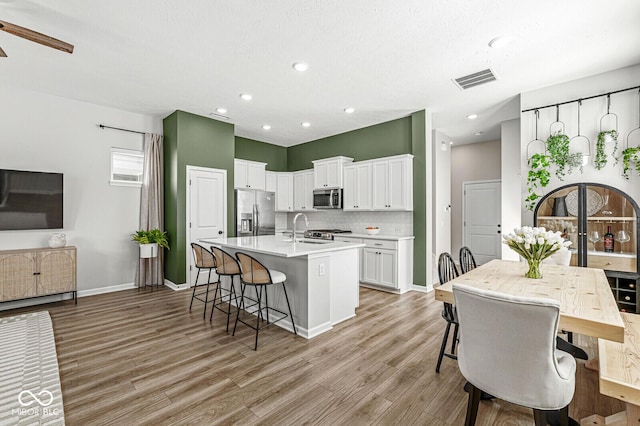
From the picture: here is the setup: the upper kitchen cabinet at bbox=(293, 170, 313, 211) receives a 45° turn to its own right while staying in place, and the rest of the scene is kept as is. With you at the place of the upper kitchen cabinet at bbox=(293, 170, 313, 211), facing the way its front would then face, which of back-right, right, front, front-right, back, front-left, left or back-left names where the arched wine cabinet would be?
back-left

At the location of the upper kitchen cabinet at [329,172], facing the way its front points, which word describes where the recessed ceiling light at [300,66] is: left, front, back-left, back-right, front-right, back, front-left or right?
front-left

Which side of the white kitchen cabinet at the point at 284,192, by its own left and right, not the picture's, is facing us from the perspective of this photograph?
front

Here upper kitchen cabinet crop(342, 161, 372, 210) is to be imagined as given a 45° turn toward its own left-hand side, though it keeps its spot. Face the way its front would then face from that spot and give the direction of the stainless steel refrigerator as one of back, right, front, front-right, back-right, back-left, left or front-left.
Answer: right

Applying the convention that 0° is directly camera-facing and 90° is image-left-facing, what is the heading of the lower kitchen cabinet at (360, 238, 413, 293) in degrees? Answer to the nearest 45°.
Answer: approximately 45°

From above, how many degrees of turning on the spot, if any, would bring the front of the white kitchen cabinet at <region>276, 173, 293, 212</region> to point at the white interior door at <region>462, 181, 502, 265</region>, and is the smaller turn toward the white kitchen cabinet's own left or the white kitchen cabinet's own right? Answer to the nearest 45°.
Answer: approximately 90° to the white kitchen cabinet's own left

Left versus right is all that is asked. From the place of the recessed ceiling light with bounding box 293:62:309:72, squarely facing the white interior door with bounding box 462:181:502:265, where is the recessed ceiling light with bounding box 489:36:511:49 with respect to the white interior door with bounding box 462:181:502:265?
right

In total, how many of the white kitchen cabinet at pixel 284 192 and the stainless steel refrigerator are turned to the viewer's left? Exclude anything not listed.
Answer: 0
